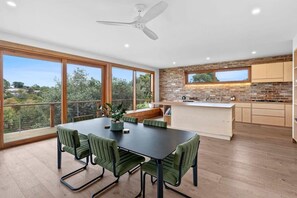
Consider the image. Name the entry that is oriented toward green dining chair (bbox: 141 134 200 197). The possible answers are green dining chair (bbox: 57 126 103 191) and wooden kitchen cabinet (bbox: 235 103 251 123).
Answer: the wooden kitchen cabinet

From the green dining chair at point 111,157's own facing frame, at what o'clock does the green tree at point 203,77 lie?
The green tree is roughly at 12 o'clock from the green dining chair.

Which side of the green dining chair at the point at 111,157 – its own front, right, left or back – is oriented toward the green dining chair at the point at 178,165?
right

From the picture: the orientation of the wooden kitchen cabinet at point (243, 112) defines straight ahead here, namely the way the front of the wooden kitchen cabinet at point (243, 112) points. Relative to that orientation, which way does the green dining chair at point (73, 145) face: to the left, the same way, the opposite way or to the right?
the opposite way

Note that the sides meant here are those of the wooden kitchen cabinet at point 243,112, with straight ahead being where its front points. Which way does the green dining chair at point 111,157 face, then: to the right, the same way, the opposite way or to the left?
the opposite way

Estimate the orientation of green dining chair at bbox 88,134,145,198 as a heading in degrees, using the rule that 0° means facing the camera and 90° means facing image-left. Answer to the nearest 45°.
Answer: approximately 225°

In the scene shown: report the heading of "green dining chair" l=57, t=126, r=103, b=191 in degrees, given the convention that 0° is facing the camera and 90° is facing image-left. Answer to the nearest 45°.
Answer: approximately 225°

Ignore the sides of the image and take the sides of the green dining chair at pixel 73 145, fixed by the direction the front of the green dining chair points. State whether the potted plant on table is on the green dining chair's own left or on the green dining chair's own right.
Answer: on the green dining chair's own right
